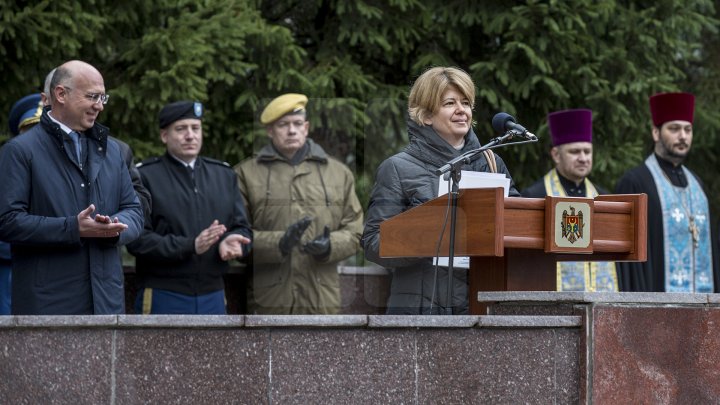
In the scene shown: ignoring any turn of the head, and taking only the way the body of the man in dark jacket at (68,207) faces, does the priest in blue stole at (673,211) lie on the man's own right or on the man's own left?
on the man's own left

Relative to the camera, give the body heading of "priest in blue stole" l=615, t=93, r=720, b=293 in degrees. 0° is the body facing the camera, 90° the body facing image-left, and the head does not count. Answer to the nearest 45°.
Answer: approximately 315°

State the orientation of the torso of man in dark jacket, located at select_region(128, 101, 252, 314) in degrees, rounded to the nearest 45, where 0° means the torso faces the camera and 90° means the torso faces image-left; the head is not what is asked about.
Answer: approximately 315°

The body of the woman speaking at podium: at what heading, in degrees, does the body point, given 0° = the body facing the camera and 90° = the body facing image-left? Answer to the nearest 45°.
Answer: approximately 315°

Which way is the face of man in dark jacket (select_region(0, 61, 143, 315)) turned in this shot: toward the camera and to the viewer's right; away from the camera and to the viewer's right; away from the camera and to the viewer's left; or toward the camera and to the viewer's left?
toward the camera and to the viewer's right

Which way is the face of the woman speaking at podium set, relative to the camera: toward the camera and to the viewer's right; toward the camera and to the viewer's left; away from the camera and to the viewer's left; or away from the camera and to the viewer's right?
toward the camera and to the viewer's right
